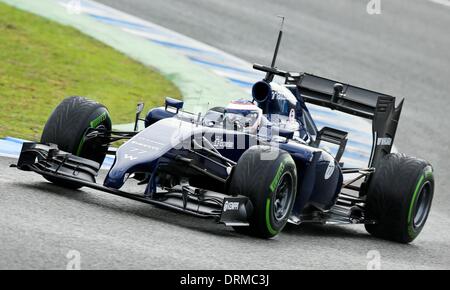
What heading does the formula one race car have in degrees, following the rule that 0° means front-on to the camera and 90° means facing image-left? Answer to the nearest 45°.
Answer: approximately 45°
